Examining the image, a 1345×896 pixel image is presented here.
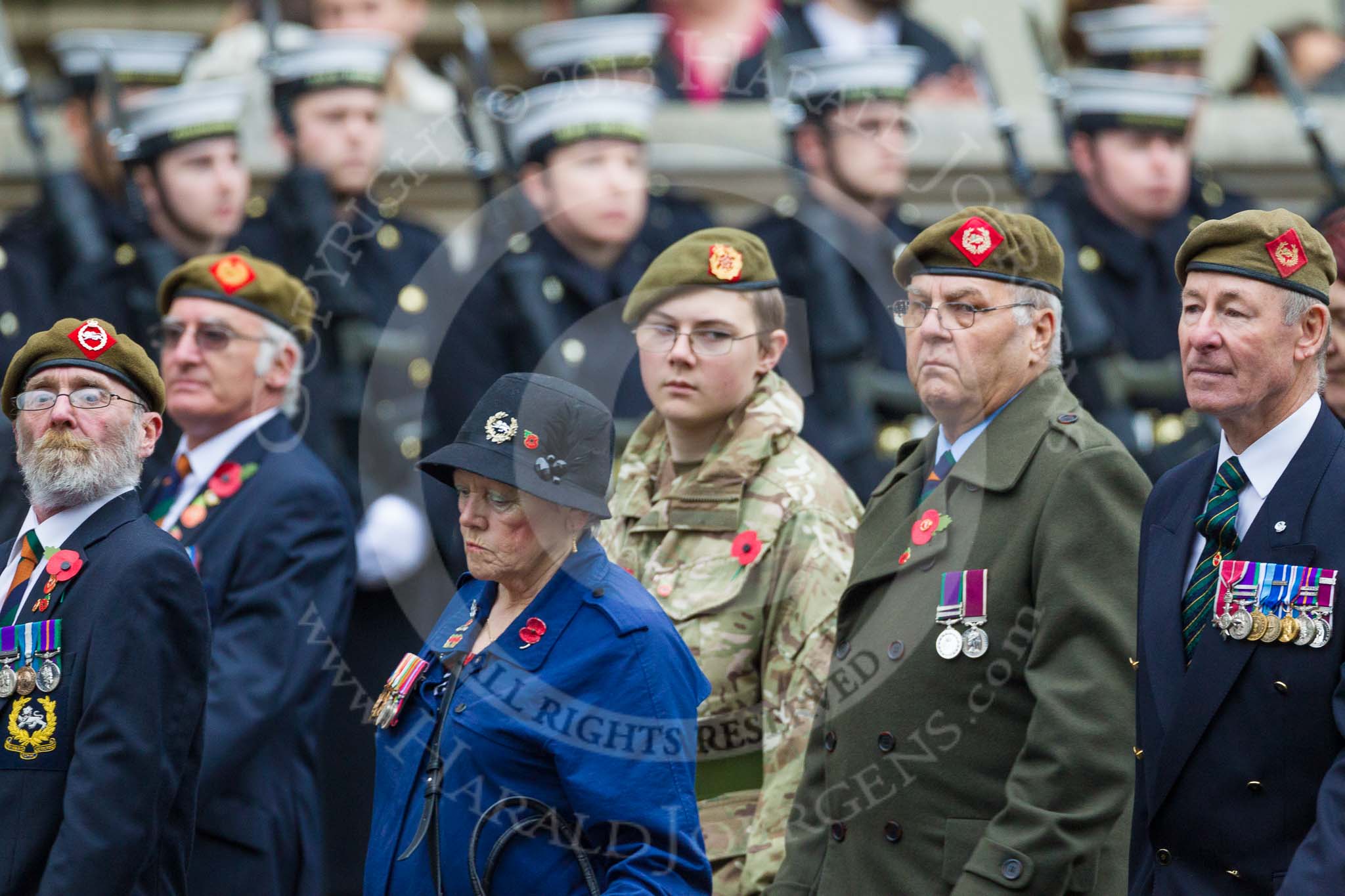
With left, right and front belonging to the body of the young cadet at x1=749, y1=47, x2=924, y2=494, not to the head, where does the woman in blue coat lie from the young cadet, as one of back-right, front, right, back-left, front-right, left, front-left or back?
front-right

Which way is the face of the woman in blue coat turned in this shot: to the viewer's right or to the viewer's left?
to the viewer's left

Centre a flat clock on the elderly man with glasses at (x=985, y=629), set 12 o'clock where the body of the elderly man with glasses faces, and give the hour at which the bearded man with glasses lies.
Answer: The bearded man with glasses is roughly at 1 o'clock from the elderly man with glasses.

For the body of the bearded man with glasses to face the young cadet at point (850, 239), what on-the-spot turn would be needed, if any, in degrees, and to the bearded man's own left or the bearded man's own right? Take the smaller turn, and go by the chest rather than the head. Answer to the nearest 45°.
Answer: approximately 180°

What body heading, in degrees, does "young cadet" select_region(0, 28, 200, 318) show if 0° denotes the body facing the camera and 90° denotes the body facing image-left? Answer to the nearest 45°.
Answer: approximately 315°

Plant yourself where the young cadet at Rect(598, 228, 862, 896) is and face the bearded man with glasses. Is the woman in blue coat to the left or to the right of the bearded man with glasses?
left

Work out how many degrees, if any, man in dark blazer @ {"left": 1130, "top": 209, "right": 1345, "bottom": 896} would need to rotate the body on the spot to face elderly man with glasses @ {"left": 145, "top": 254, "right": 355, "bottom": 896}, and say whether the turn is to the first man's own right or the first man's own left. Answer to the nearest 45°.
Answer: approximately 45° to the first man's own right

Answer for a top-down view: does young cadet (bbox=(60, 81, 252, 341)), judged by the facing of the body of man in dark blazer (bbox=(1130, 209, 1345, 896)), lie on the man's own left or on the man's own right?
on the man's own right
